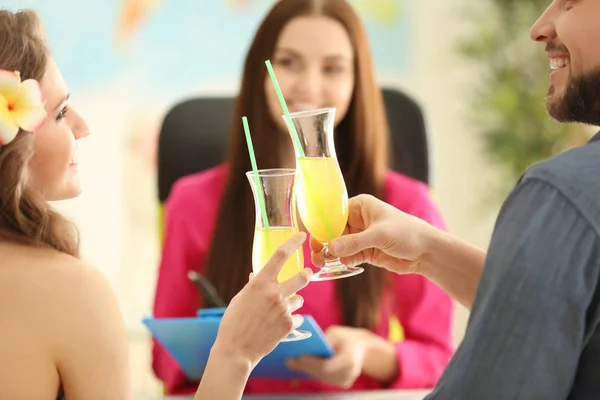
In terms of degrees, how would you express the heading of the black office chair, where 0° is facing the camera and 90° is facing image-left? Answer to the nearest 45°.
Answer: approximately 0°
